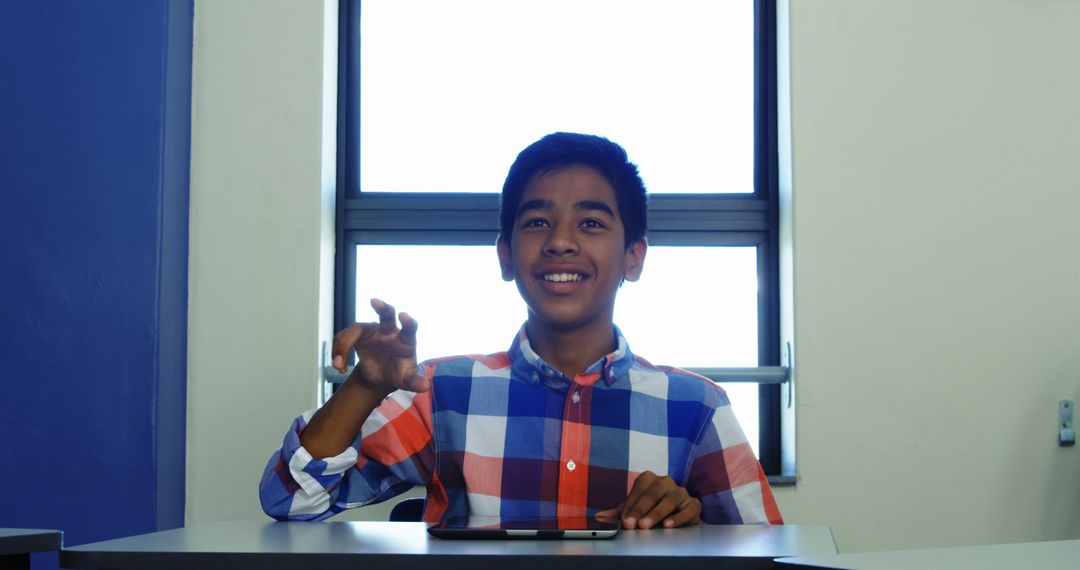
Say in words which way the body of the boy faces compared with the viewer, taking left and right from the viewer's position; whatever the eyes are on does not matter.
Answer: facing the viewer

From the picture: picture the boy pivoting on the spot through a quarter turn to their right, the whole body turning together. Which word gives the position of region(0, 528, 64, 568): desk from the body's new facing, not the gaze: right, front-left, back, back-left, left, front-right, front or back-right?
front-left

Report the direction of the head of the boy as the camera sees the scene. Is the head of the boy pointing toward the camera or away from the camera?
toward the camera

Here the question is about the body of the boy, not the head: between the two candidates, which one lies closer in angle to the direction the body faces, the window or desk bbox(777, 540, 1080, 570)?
the desk

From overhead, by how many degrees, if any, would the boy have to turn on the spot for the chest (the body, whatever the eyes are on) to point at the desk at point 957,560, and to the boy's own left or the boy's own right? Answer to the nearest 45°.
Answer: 0° — they already face it

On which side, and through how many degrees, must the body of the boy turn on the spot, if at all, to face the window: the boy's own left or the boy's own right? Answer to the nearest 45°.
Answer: approximately 180°

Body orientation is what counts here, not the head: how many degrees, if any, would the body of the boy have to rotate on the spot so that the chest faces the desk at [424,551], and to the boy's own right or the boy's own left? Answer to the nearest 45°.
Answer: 0° — they already face it

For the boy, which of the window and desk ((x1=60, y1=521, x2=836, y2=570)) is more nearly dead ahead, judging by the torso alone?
the desk
